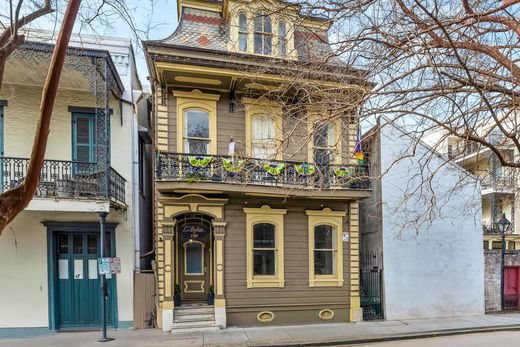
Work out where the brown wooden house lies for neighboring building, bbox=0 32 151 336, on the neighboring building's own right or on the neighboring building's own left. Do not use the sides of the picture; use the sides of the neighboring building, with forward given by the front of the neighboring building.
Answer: on the neighboring building's own left

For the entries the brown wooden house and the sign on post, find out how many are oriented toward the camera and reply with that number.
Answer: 2

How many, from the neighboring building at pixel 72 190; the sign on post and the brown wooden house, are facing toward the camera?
3

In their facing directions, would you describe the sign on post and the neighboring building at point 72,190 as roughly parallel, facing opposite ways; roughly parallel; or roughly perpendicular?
roughly parallel

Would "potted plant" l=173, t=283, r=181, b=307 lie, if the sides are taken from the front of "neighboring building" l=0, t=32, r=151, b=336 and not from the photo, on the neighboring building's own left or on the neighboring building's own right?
on the neighboring building's own left

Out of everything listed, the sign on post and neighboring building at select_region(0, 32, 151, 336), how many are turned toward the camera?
2

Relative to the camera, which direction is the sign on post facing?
toward the camera

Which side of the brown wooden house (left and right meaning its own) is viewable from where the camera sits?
front
